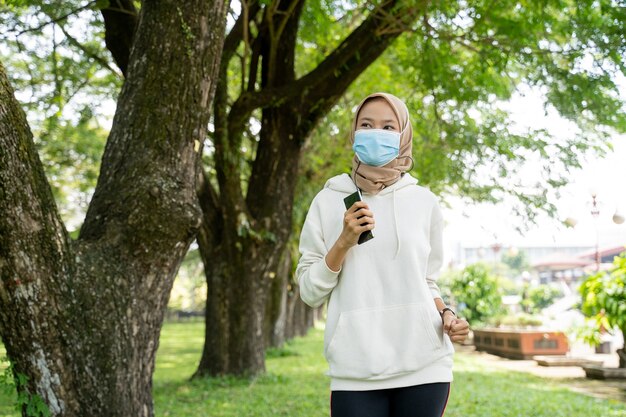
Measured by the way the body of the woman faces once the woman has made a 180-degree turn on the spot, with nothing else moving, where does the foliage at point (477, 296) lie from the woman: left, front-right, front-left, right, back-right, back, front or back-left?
front

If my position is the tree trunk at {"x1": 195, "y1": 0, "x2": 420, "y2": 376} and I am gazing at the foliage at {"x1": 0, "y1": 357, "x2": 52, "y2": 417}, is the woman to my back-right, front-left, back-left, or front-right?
front-left

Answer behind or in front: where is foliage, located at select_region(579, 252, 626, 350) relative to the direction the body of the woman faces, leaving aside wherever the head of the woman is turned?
behind

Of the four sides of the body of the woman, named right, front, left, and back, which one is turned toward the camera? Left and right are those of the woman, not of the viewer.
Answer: front

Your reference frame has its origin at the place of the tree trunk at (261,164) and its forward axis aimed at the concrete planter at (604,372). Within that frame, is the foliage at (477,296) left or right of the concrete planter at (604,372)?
left

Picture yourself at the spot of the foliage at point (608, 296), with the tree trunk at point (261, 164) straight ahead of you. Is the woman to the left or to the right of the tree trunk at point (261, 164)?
left

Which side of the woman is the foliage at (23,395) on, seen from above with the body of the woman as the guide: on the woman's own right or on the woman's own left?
on the woman's own right

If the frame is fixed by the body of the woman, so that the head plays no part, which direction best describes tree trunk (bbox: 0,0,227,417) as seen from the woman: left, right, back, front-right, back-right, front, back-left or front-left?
back-right

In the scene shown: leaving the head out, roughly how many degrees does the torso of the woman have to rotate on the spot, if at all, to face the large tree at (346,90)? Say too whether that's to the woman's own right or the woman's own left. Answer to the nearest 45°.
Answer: approximately 180°

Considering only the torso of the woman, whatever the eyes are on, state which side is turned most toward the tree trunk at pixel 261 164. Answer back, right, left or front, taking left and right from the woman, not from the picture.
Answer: back

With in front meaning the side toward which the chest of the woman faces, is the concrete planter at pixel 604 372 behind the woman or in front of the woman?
behind
